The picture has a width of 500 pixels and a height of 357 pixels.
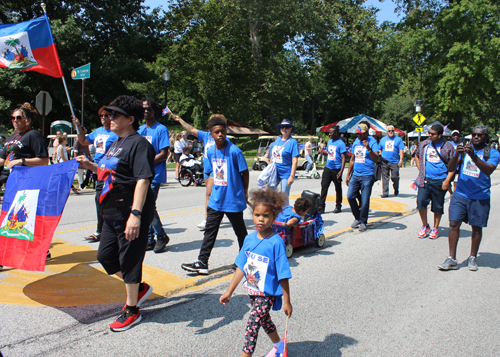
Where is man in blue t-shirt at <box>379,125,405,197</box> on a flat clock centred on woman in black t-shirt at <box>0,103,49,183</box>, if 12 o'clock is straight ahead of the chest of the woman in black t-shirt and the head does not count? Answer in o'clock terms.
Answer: The man in blue t-shirt is roughly at 7 o'clock from the woman in black t-shirt.

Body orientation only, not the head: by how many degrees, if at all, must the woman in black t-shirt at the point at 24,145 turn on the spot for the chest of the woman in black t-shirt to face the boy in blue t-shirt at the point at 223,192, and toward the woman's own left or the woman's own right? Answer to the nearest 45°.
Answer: approximately 90° to the woman's own left

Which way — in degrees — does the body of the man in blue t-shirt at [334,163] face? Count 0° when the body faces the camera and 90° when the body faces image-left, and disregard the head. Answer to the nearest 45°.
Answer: approximately 45°

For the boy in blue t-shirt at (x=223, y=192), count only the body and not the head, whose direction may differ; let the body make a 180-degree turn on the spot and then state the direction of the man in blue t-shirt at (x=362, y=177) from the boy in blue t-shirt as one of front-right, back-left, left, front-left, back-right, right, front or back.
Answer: front

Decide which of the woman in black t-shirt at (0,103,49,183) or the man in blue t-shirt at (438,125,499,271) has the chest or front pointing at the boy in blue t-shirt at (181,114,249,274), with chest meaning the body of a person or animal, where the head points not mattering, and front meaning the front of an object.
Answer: the man in blue t-shirt
